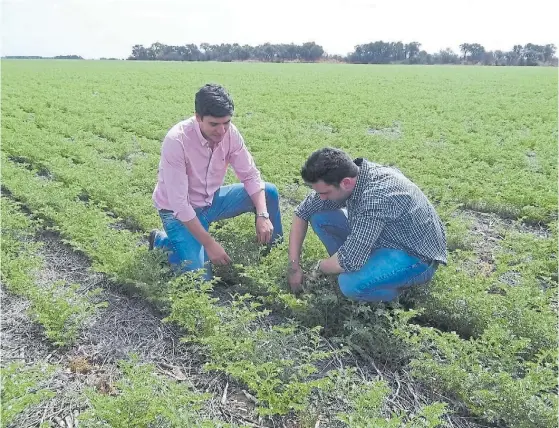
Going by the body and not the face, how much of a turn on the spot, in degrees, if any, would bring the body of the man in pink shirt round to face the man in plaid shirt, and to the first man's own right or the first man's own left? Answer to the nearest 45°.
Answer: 0° — they already face them

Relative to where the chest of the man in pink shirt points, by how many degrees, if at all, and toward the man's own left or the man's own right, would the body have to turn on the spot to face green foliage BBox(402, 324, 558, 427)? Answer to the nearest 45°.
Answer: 0° — they already face it

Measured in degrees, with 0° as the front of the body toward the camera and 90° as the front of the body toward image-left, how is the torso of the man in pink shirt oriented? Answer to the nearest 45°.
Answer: approximately 315°

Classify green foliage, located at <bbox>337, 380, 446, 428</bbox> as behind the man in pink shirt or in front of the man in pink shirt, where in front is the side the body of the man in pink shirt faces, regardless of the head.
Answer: in front

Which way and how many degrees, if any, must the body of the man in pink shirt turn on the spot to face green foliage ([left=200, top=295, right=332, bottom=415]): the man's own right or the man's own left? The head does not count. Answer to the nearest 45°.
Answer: approximately 45° to the man's own right

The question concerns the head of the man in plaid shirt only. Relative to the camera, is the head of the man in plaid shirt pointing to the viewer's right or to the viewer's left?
to the viewer's left

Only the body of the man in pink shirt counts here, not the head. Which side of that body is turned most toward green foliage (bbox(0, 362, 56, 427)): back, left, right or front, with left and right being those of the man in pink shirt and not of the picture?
right

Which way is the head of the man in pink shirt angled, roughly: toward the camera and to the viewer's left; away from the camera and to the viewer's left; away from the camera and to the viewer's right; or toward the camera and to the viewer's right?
toward the camera and to the viewer's right

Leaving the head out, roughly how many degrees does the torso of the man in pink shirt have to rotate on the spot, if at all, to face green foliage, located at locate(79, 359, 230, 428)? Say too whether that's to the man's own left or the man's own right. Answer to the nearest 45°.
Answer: approximately 45° to the man's own right

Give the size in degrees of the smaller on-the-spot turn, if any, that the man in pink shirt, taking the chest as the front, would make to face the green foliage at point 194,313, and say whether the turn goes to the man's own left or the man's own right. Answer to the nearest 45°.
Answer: approximately 45° to the man's own right
